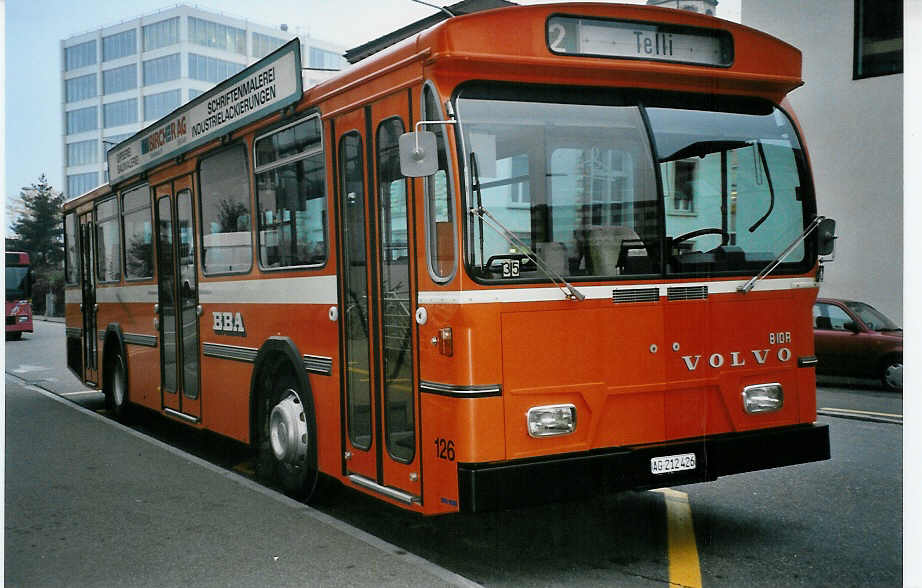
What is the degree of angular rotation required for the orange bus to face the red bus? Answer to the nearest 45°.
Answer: approximately 180°

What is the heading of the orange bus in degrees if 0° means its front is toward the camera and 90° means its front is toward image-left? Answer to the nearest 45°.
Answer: approximately 315°

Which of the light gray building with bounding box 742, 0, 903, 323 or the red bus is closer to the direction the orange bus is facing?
the light gray building

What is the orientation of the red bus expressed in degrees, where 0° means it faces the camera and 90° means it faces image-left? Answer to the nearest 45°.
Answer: approximately 0°

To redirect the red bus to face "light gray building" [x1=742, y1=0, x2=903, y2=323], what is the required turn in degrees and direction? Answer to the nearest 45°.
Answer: approximately 45° to its left

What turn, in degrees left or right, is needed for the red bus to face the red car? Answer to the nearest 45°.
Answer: approximately 45° to its left

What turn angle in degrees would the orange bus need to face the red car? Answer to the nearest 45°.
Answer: approximately 90° to its left
